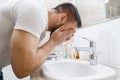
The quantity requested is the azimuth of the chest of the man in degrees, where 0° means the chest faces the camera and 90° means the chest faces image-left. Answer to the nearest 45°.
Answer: approximately 270°

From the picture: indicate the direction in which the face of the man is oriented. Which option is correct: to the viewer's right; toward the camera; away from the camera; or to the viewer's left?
to the viewer's right

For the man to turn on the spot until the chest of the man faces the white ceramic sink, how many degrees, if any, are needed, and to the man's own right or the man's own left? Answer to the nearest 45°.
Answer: approximately 45° to the man's own left
